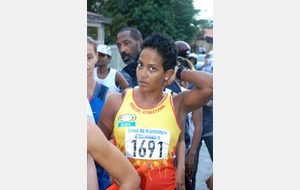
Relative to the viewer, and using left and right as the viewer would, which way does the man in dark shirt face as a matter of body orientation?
facing the viewer and to the left of the viewer

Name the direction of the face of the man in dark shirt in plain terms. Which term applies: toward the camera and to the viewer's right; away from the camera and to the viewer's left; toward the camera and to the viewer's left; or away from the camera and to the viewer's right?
toward the camera and to the viewer's left

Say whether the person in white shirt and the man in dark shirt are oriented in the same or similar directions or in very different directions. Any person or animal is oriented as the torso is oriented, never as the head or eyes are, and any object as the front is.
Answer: same or similar directions
